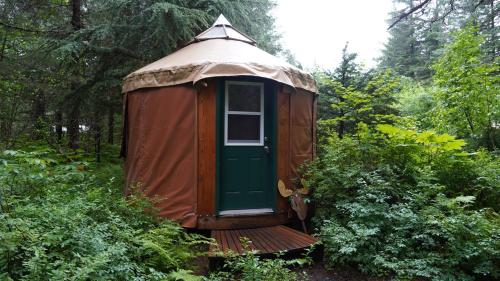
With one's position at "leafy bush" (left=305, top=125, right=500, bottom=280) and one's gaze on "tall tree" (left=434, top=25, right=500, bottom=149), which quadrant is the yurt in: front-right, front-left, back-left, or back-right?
front-left

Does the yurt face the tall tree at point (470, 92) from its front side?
no

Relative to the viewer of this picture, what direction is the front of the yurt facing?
facing the viewer

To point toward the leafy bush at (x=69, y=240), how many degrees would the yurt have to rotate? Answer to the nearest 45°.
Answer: approximately 45° to its right

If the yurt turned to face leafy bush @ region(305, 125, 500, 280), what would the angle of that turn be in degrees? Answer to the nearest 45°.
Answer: approximately 45° to its left

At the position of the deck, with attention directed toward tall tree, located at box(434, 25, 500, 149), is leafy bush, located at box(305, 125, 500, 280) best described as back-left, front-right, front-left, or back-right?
front-right
